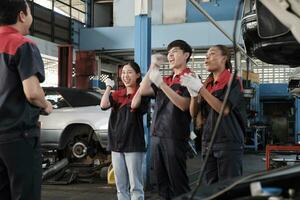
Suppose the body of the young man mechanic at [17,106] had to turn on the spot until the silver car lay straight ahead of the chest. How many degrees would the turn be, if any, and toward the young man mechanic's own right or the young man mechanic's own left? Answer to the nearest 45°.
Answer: approximately 45° to the young man mechanic's own left

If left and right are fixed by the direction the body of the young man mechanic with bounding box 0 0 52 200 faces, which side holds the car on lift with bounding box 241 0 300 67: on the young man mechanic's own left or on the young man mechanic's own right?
on the young man mechanic's own right

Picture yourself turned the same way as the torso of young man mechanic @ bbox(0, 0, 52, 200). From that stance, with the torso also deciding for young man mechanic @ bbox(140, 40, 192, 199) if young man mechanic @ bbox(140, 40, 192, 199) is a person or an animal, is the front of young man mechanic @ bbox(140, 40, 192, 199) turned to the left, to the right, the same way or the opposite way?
the opposite way

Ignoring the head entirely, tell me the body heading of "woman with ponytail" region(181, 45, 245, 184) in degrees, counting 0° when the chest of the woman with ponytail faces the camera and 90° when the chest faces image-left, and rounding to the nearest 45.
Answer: approximately 45°

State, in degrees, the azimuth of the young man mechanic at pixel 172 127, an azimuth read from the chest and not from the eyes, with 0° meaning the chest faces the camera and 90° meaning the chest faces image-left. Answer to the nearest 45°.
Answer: approximately 45°

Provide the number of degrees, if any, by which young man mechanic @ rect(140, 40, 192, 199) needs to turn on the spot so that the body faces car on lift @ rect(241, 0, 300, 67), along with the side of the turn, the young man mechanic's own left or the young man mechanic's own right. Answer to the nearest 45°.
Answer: approximately 90° to the young man mechanic's own left

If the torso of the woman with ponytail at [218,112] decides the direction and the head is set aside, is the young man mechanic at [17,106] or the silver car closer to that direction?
the young man mechanic
